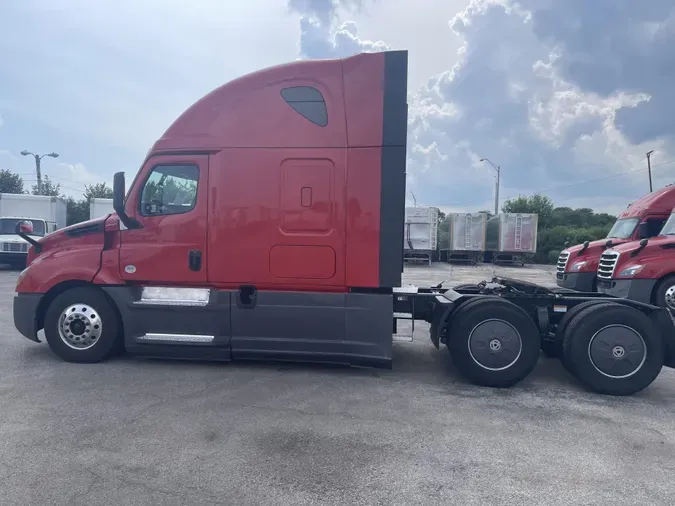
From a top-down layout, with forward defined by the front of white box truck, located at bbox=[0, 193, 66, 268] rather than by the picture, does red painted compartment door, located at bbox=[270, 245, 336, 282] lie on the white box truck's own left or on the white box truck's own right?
on the white box truck's own left

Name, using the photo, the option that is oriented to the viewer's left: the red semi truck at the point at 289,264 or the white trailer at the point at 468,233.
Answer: the red semi truck

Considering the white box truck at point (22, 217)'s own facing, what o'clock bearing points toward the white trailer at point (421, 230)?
The white trailer is roughly at 8 o'clock from the white box truck.

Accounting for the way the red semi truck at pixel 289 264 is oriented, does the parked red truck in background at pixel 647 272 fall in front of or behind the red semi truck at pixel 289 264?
behind

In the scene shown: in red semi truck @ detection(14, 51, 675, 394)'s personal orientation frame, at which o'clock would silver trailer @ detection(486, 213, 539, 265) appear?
The silver trailer is roughly at 4 o'clock from the red semi truck.

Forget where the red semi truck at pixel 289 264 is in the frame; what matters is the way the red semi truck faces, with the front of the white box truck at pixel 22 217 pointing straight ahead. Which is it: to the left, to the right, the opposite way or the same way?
to the right

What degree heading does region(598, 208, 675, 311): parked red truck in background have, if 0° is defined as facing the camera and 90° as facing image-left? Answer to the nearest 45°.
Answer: approximately 45°

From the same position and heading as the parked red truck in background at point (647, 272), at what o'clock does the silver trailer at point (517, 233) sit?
The silver trailer is roughly at 4 o'clock from the parked red truck in background.

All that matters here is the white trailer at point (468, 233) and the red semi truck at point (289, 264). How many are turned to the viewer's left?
1

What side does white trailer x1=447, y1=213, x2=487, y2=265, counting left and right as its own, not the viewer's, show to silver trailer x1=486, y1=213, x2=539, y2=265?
right

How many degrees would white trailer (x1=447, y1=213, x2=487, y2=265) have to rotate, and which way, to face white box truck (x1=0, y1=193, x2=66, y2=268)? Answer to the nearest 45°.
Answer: approximately 135° to its left

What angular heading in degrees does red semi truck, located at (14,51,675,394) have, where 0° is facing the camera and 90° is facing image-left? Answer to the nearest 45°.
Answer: approximately 90°
